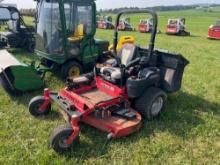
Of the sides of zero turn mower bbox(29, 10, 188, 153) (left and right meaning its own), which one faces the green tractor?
right

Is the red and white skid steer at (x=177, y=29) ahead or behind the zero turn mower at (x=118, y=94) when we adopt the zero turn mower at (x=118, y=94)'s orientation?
behind

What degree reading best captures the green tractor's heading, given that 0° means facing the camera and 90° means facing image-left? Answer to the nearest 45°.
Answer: approximately 45°

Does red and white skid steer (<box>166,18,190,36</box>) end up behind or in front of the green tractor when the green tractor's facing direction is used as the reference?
behind

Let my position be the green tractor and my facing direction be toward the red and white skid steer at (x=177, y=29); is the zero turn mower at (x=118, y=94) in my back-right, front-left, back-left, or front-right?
back-right

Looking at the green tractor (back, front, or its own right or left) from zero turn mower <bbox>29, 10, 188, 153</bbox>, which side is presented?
left
